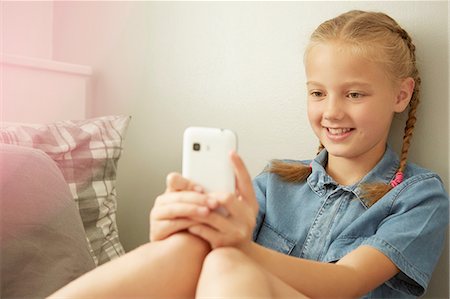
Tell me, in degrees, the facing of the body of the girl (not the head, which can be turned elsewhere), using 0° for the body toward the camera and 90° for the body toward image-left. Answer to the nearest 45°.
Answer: approximately 45°
